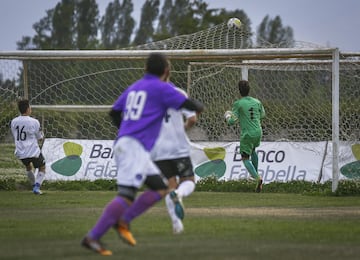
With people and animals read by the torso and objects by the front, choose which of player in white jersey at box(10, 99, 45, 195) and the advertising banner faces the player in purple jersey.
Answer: the advertising banner

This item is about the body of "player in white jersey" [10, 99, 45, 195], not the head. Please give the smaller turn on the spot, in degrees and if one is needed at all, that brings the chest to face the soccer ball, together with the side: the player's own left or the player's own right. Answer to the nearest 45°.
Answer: approximately 45° to the player's own right

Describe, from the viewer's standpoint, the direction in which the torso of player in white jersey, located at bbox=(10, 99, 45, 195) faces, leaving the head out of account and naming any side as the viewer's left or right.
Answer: facing away from the viewer and to the right of the viewer

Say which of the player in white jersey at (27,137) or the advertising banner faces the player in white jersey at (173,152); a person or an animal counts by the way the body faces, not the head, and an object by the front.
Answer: the advertising banner

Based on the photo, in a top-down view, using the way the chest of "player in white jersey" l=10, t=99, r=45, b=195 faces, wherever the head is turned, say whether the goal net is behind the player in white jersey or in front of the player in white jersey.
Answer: in front

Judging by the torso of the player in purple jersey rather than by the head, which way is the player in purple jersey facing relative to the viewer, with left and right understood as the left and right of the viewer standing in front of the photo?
facing away from the viewer and to the right of the viewer

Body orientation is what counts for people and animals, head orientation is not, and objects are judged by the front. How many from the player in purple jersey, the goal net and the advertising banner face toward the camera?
2
